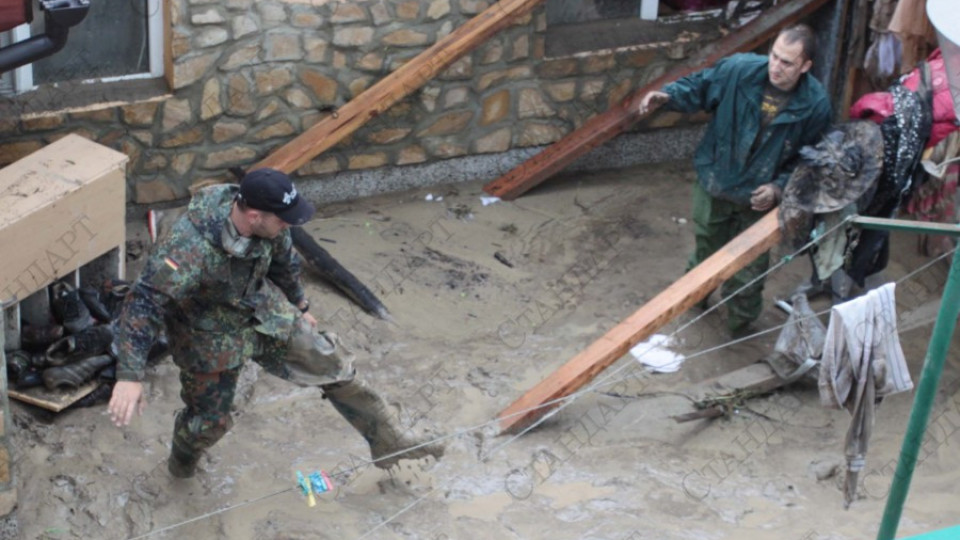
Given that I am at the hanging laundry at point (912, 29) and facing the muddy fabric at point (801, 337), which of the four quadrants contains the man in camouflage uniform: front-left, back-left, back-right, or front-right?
front-right

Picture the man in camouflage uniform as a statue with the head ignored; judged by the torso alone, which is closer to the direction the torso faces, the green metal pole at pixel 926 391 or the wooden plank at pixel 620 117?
the green metal pole

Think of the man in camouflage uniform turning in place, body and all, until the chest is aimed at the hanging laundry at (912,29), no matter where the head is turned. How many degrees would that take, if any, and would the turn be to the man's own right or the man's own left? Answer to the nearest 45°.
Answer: approximately 90° to the man's own left

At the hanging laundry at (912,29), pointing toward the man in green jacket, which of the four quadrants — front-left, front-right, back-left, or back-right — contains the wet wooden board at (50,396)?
front-right

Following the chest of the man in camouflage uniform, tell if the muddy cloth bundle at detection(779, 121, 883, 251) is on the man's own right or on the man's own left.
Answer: on the man's own left

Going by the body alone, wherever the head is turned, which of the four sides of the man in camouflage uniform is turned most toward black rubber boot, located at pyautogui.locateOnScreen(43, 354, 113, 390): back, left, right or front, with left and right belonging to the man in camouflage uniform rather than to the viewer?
back

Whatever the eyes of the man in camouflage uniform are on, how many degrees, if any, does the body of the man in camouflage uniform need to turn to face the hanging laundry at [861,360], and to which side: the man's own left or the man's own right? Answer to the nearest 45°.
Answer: approximately 45° to the man's own left

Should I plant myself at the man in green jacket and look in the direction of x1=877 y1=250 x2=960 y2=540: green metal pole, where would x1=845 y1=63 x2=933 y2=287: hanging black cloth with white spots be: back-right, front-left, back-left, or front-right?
front-left

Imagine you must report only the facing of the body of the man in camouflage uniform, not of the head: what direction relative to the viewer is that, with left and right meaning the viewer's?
facing the viewer and to the right of the viewer

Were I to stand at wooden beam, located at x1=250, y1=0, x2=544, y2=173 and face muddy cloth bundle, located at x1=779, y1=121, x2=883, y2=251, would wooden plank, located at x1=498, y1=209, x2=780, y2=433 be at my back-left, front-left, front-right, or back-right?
front-right

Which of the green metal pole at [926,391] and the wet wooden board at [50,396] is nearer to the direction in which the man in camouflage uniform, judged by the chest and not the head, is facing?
the green metal pole

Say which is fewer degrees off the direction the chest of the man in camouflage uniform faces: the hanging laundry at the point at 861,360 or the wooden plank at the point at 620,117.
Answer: the hanging laundry

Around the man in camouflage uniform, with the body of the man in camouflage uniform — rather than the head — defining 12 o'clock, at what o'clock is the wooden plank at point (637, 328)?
The wooden plank is roughly at 10 o'clock from the man in camouflage uniform.

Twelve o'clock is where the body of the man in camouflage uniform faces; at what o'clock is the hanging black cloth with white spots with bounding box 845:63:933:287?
The hanging black cloth with white spots is roughly at 10 o'clock from the man in camouflage uniform.
